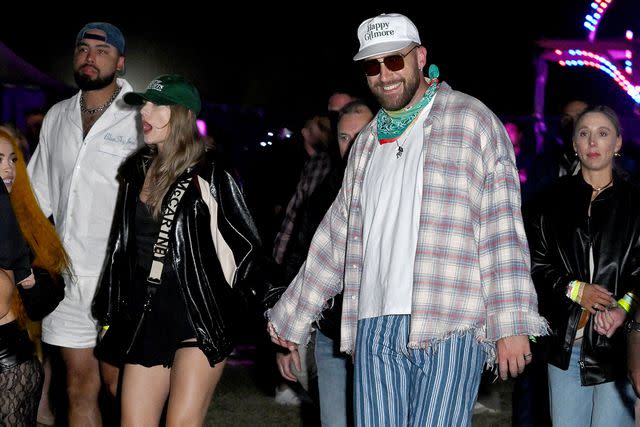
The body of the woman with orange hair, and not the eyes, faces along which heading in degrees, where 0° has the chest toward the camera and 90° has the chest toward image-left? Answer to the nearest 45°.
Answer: approximately 45°

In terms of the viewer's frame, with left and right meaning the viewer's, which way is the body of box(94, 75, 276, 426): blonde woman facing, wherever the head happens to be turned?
facing the viewer and to the left of the viewer

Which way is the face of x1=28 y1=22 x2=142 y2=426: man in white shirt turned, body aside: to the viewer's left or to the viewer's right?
to the viewer's left

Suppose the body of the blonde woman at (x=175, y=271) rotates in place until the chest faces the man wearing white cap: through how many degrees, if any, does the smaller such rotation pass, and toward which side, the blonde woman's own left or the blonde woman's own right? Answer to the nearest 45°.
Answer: approximately 90° to the blonde woman's own left

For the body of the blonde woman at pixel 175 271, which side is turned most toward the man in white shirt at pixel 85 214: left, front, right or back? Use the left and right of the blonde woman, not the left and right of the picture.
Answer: right

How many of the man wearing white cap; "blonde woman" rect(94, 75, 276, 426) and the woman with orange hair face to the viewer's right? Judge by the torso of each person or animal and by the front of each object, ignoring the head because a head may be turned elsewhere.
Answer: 0

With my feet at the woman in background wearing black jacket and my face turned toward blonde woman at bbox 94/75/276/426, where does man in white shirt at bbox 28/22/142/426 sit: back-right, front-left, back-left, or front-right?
front-right

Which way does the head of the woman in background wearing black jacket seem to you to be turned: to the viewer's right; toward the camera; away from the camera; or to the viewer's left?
toward the camera

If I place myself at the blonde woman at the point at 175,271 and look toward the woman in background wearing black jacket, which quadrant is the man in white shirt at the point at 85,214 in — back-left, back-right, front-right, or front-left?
back-left

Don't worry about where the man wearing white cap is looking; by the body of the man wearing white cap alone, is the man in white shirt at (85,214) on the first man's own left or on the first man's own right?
on the first man's own right

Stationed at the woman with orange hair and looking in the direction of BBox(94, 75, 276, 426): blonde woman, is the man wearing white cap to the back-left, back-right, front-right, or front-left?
front-right

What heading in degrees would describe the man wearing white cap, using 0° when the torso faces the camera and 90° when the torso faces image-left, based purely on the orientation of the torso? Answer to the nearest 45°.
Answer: approximately 45°

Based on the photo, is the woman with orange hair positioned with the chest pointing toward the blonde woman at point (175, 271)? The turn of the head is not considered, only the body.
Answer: no

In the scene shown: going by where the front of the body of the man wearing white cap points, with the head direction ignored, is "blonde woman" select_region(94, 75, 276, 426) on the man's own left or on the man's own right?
on the man's own right
